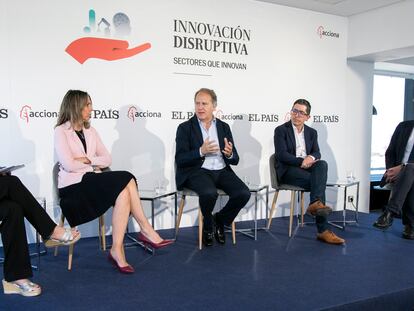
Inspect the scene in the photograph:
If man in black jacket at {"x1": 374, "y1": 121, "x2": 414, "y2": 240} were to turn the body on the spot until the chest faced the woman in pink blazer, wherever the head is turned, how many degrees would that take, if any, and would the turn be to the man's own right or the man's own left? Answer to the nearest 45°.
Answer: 0° — they already face them

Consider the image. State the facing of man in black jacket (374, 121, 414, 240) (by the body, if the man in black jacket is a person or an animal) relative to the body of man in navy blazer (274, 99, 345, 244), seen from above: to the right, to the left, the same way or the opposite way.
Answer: to the right

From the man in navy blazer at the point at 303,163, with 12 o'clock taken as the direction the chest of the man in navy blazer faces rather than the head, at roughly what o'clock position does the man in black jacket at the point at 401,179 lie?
The man in black jacket is roughly at 10 o'clock from the man in navy blazer.

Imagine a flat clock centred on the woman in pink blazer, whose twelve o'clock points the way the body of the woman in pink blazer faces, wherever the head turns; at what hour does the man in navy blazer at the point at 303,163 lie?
The man in navy blazer is roughly at 10 o'clock from the woman in pink blazer.

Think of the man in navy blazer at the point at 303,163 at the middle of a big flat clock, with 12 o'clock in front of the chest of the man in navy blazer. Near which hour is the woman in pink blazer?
The woman in pink blazer is roughly at 3 o'clock from the man in navy blazer.

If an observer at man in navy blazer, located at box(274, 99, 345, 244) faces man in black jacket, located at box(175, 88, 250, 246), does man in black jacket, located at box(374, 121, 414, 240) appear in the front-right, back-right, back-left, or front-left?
back-left

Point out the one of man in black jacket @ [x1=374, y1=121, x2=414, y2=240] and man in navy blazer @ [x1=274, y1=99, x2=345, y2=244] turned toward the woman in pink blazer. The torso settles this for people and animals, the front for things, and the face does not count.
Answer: the man in black jacket

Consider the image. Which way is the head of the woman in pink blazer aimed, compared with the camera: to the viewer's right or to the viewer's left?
to the viewer's right

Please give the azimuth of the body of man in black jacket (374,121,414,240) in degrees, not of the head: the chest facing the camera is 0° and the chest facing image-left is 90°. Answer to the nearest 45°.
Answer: approximately 45°

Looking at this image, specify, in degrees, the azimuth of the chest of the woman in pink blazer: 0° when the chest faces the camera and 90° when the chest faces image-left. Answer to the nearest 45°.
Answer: approximately 315°

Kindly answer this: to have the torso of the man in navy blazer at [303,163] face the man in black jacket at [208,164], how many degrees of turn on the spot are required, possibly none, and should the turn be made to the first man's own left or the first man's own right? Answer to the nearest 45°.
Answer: approximately 90° to the first man's own right
